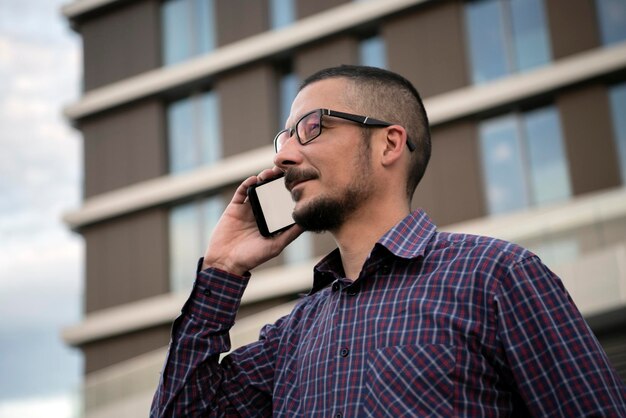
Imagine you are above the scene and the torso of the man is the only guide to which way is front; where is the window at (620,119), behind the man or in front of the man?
behind

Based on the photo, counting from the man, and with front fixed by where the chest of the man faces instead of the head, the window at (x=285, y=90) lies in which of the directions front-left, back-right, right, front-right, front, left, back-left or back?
back-right

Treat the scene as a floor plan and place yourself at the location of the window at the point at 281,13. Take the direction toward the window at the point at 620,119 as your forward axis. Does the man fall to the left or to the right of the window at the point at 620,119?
right

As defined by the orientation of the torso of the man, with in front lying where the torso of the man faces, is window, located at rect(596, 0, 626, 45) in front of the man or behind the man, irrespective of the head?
behind

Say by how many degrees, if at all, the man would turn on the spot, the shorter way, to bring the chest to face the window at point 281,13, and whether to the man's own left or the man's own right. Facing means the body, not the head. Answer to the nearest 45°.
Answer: approximately 135° to the man's own right

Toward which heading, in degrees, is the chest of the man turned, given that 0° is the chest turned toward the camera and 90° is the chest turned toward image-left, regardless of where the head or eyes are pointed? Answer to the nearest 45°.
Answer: approximately 45°
